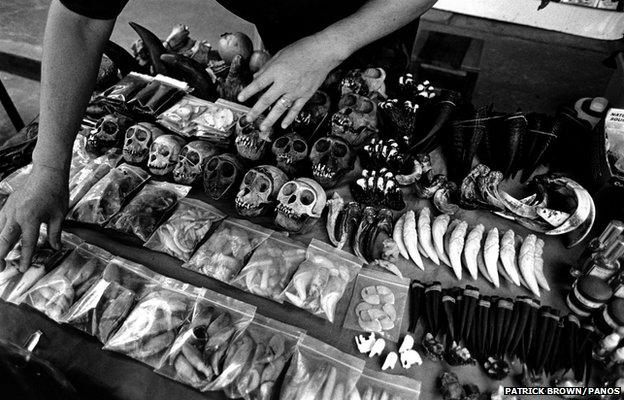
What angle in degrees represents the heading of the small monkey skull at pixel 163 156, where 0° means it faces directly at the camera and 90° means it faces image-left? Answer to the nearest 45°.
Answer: approximately 45°

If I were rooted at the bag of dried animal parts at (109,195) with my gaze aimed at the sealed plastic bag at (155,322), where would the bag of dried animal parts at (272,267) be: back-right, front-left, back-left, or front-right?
front-left

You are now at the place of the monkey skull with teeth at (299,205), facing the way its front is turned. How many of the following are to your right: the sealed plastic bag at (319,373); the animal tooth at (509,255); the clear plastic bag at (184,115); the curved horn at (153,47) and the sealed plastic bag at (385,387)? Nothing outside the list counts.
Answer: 2

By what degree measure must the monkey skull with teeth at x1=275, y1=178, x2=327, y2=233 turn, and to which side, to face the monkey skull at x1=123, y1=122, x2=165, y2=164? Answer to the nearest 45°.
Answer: approximately 90° to its right

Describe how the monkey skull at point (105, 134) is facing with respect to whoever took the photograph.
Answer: facing the viewer and to the left of the viewer

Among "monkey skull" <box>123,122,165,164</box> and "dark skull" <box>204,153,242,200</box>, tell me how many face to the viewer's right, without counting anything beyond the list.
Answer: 0

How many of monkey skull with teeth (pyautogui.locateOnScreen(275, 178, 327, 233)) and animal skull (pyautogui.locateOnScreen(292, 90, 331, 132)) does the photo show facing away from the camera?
0

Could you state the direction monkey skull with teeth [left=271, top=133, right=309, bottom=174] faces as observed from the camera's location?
facing the viewer

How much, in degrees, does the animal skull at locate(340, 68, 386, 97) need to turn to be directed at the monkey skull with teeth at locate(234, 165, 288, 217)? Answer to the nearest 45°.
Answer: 0° — it already faces it

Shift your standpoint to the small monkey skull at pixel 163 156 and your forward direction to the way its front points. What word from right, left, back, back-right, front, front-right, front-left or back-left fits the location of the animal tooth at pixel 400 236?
left

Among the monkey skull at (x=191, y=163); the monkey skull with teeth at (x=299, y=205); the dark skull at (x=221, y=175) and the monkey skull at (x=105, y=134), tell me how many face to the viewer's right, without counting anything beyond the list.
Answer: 0

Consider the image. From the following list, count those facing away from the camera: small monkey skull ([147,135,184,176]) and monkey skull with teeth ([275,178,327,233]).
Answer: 0
